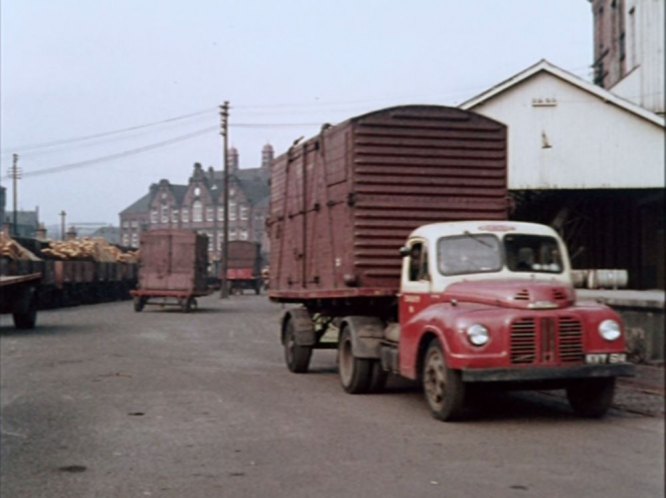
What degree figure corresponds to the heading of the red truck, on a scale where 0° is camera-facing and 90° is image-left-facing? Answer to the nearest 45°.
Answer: approximately 315°

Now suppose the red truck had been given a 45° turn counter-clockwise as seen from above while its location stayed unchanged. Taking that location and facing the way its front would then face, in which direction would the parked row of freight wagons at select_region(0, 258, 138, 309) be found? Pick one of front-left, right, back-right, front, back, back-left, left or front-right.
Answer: back-left

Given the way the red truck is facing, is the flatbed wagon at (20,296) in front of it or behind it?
behind

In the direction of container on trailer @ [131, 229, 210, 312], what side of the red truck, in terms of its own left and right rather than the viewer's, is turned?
back
